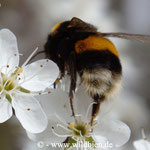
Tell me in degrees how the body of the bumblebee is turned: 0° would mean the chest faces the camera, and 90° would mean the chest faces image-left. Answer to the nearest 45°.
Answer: approximately 90°
